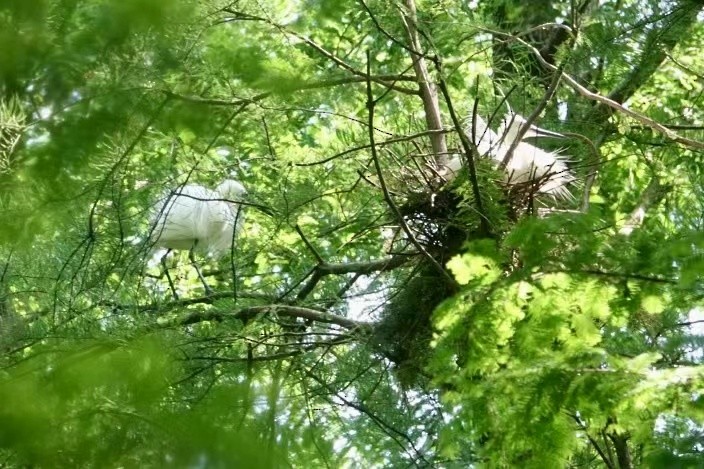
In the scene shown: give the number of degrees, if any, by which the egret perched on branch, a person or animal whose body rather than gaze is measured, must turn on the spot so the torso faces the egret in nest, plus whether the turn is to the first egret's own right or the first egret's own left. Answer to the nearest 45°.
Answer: approximately 45° to the first egret's own right

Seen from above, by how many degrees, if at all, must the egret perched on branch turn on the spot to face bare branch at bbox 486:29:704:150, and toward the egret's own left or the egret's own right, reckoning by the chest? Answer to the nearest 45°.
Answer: approximately 45° to the egret's own right

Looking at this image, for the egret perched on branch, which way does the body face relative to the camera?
to the viewer's right

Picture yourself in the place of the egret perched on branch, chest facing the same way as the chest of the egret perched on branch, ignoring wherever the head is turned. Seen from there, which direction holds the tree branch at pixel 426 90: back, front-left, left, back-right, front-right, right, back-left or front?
front-right
